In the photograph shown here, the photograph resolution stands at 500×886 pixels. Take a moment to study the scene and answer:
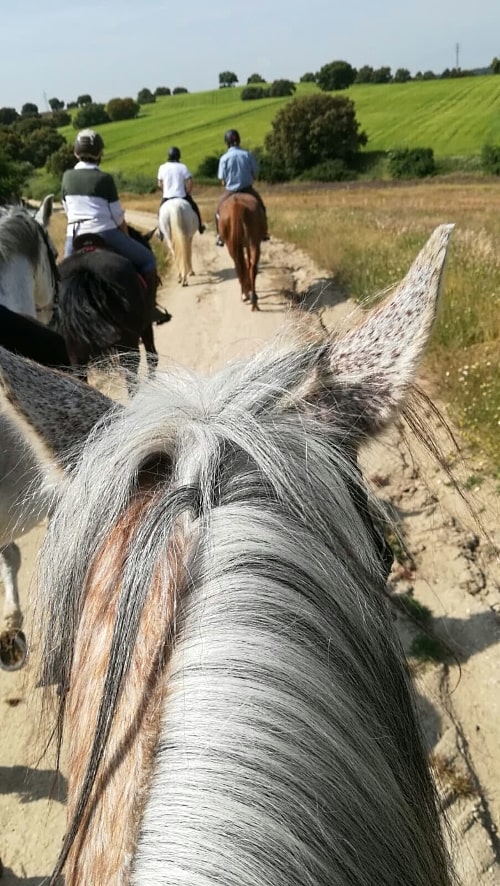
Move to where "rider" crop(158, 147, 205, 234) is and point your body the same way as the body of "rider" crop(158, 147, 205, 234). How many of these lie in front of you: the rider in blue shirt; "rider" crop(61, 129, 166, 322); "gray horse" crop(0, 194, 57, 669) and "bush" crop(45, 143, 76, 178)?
1

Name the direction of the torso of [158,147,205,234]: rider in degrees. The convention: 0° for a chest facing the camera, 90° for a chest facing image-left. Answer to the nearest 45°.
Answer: approximately 180°

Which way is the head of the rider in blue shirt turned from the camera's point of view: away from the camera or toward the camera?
away from the camera

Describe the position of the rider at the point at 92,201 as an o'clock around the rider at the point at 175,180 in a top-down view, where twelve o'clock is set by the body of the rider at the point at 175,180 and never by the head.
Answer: the rider at the point at 92,201 is roughly at 6 o'clock from the rider at the point at 175,180.

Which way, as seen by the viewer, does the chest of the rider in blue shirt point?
away from the camera

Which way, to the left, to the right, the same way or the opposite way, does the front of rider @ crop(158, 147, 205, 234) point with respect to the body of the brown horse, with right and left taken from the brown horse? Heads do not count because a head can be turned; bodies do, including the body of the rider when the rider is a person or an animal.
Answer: the same way

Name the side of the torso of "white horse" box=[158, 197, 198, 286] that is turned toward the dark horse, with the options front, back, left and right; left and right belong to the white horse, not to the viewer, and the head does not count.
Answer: back

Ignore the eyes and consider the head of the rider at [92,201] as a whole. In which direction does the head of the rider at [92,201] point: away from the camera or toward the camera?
away from the camera

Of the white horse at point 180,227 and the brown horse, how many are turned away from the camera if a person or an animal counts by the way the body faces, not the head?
2

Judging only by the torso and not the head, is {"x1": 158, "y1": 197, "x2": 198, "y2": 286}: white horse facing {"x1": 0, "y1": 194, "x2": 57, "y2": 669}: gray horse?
no

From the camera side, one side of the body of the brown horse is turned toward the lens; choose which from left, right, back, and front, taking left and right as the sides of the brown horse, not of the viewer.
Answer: back

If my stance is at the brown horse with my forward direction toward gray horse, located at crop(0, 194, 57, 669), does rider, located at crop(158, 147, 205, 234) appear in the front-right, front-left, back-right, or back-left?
back-right

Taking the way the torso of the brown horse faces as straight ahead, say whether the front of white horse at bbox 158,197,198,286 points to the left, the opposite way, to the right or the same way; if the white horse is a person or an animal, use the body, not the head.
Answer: the same way

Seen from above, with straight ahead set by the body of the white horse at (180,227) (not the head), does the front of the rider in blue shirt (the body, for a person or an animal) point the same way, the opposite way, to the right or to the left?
the same way

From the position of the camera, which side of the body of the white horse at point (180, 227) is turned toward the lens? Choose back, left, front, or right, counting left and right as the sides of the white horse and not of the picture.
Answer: back
